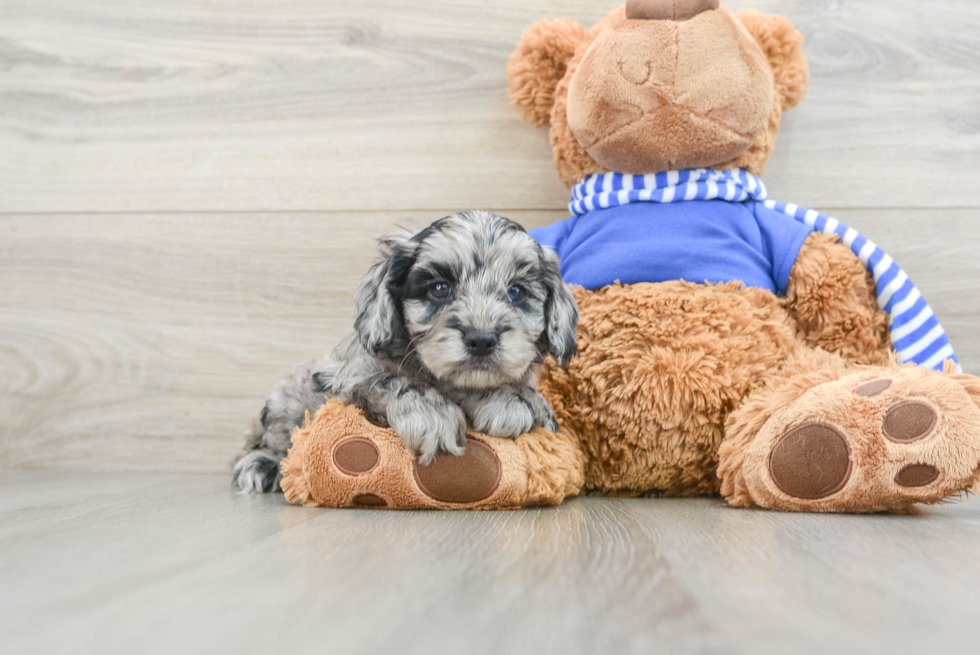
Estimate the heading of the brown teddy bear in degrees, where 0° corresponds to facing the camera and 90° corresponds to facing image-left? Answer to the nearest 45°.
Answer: approximately 0°

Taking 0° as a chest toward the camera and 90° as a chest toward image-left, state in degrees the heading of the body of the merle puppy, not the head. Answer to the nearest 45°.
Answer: approximately 315°
